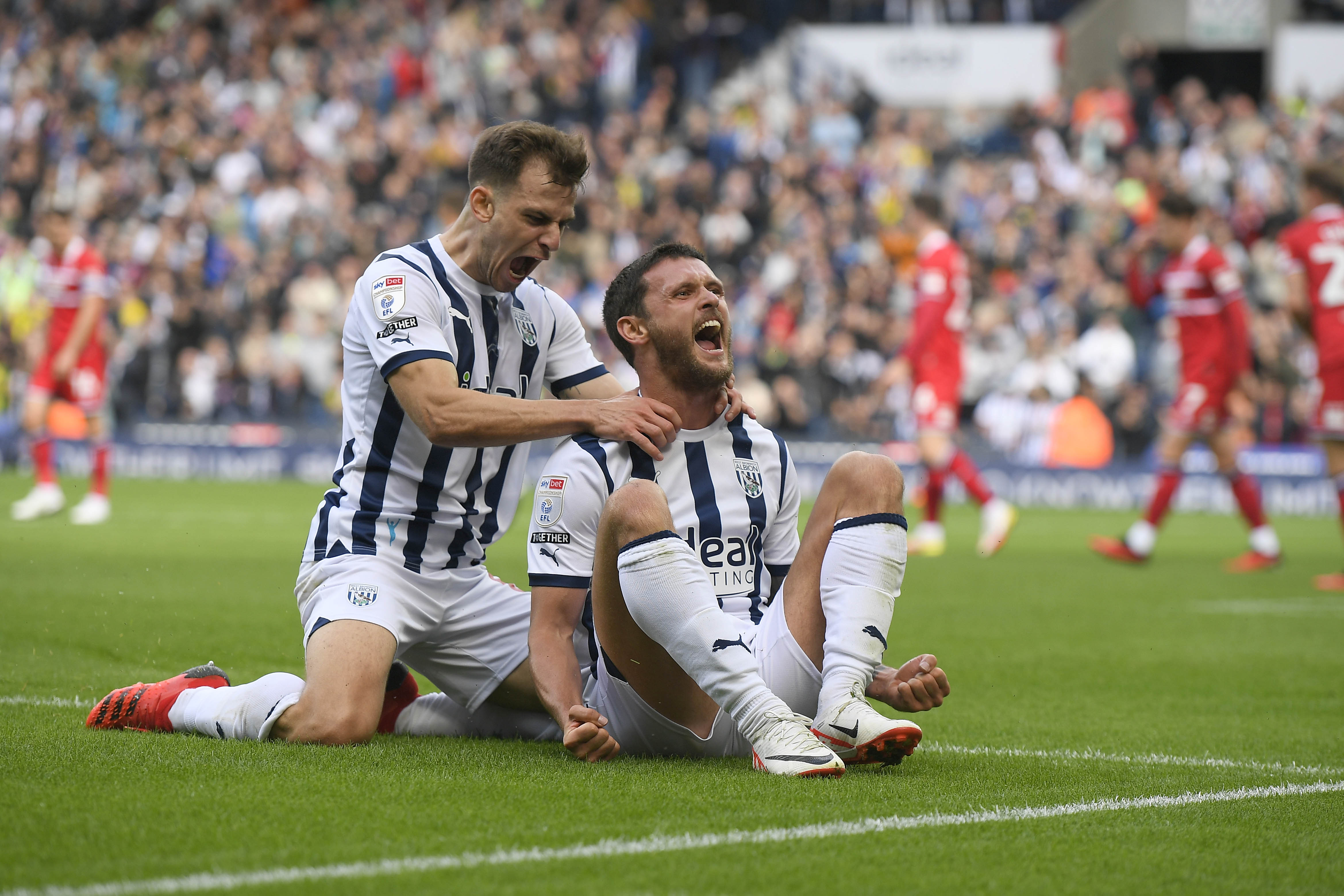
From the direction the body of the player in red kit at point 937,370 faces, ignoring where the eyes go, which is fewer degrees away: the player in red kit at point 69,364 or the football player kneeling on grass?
the player in red kit

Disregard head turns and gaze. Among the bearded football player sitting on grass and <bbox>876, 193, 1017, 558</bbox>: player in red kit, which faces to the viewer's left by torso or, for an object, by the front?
the player in red kit

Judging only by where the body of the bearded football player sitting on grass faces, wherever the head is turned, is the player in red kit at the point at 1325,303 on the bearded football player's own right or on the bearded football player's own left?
on the bearded football player's own left

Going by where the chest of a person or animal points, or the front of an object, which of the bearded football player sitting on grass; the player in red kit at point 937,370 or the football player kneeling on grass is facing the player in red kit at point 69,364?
the player in red kit at point 937,370

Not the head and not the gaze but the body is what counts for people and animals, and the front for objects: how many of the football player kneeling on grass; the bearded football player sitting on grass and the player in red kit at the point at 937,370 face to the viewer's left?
1

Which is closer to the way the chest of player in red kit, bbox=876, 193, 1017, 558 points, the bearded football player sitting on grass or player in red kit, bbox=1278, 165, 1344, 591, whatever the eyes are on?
the bearded football player sitting on grass

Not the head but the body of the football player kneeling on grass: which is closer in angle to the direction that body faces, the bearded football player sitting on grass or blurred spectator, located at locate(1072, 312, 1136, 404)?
the bearded football player sitting on grass

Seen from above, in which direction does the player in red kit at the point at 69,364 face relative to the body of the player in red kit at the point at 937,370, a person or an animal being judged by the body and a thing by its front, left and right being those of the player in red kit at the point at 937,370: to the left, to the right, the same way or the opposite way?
to the left

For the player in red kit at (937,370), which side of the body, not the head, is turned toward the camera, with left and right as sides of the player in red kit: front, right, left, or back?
left

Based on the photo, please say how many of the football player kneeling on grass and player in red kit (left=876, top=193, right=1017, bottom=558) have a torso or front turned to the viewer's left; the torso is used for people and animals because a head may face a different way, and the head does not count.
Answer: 1

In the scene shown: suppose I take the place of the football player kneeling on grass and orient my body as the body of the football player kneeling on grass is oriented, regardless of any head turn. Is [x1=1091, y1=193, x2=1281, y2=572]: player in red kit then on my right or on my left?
on my left

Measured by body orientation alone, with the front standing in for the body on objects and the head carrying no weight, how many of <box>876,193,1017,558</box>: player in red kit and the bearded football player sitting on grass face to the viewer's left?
1

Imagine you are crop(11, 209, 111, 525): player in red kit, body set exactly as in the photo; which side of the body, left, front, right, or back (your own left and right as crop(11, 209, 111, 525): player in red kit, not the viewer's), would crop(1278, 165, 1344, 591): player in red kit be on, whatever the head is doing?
left

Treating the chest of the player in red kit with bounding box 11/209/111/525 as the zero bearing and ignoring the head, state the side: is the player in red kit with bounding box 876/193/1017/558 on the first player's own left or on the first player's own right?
on the first player's own left
